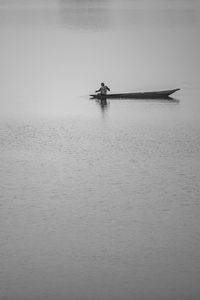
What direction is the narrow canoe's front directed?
to the viewer's right
